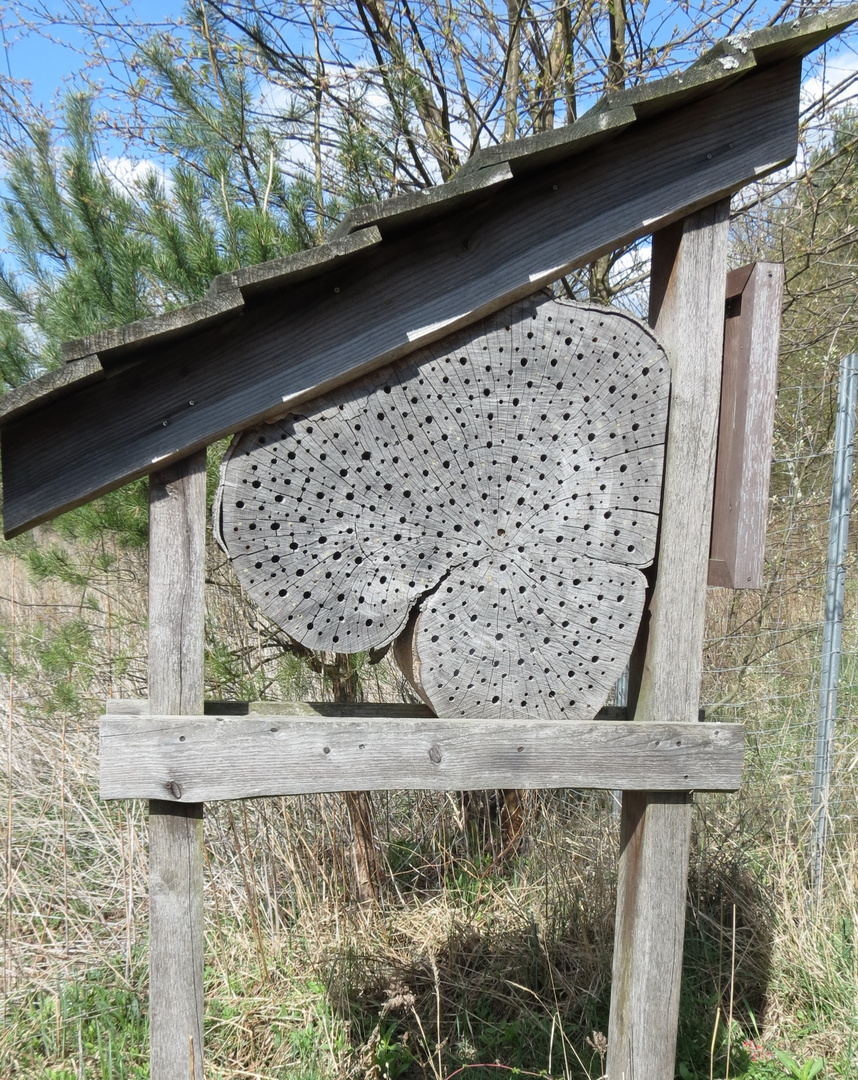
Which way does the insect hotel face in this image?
toward the camera

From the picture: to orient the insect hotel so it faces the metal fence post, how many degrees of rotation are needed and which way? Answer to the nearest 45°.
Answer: approximately 135° to its left
